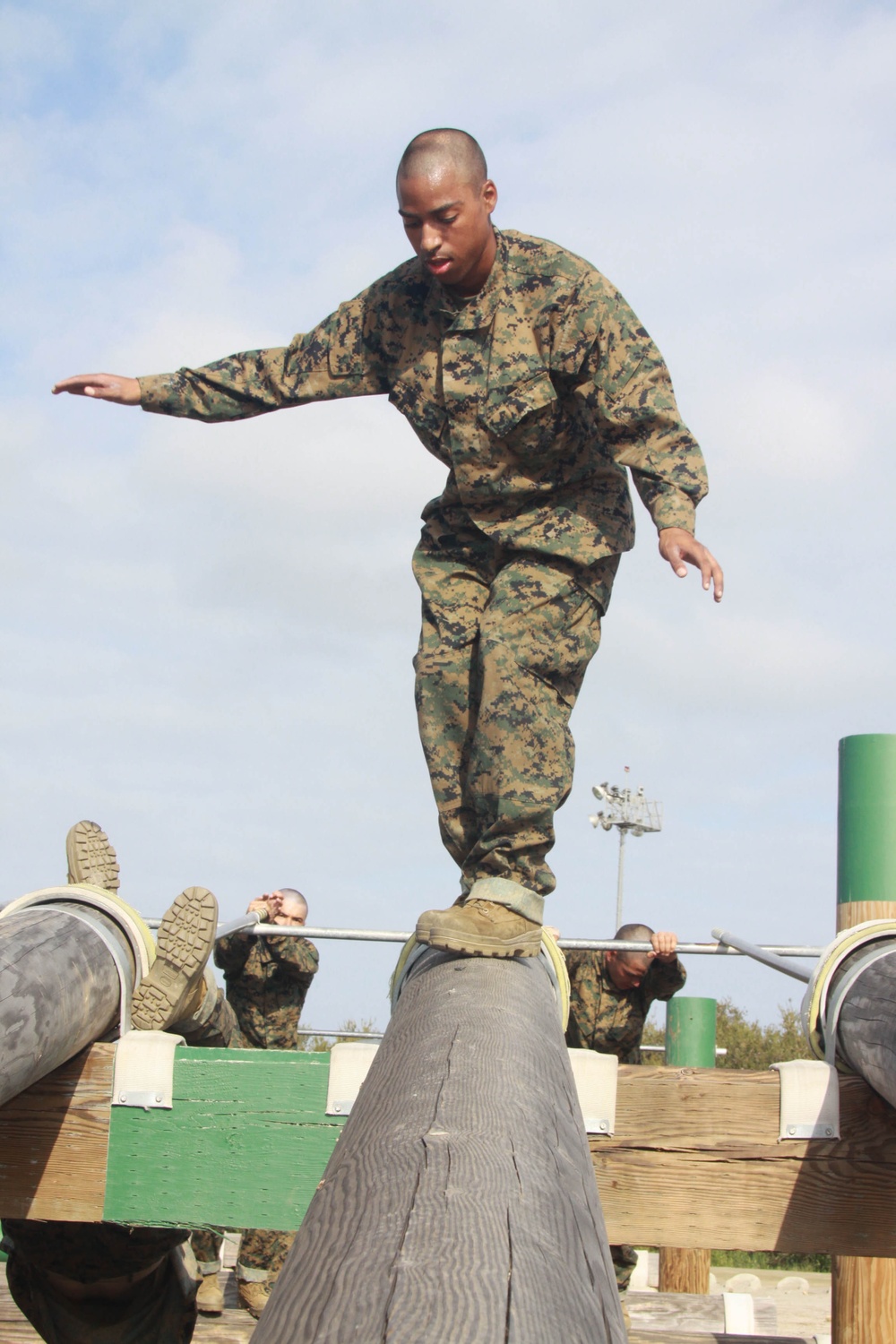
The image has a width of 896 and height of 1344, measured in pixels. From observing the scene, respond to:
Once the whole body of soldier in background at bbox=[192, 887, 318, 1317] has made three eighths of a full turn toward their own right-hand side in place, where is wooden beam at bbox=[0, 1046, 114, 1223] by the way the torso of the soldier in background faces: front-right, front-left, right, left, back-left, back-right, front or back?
back-left

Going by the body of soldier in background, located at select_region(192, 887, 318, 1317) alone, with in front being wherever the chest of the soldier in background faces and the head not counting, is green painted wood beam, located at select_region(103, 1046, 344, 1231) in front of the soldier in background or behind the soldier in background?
in front

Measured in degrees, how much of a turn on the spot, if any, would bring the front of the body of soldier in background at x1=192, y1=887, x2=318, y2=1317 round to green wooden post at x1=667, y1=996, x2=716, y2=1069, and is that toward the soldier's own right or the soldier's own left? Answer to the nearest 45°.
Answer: approximately 90° to the soldier's own left

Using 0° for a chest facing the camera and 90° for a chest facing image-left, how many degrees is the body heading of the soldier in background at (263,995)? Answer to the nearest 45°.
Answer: approximately 0°

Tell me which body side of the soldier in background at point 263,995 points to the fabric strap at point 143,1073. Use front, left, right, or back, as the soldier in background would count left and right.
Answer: front

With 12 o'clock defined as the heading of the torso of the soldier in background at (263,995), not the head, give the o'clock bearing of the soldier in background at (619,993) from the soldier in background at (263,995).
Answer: the soldier in background at (619,993) is roughly at 10 o'clock from the soldier in background at (263,995).

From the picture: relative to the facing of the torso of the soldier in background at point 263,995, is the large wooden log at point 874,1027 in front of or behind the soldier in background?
in front

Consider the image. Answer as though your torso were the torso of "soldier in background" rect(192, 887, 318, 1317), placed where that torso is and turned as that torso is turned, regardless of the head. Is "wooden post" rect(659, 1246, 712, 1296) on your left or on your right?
on your left

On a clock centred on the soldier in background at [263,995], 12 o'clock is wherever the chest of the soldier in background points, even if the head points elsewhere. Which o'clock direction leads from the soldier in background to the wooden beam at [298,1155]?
The wooden beam is roughly at 12 o'clock from the soldier in background.
